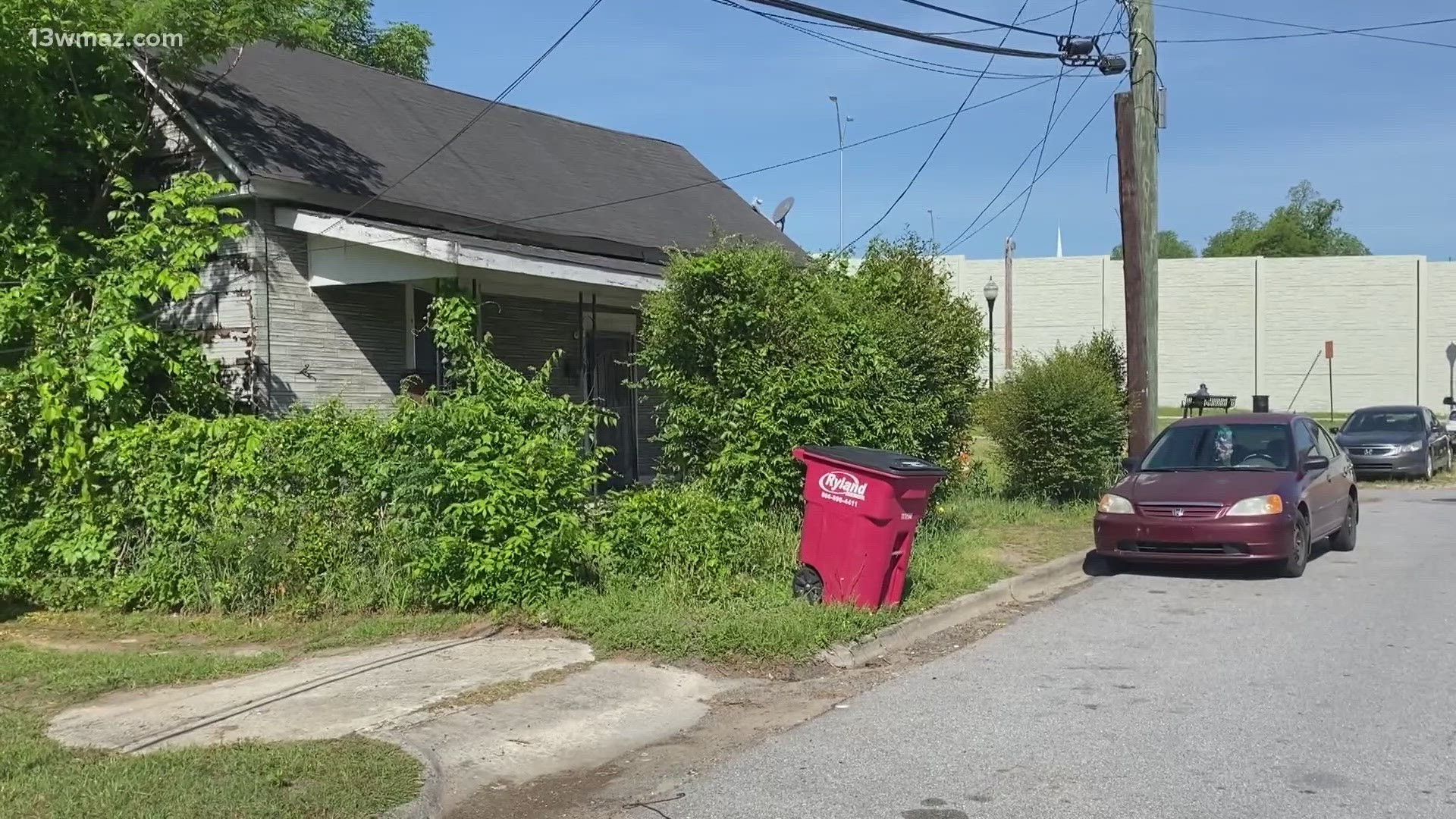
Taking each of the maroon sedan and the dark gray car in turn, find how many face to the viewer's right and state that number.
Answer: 0

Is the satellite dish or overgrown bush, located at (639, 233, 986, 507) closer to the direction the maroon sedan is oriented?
the overgrown bush

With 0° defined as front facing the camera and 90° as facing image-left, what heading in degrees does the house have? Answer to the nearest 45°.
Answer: approximately 315°

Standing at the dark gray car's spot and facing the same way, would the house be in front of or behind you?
in front

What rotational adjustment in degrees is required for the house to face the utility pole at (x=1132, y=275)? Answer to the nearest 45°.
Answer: approximately 45° to its left

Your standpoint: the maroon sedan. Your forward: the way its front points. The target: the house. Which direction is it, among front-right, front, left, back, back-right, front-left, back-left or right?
front-right

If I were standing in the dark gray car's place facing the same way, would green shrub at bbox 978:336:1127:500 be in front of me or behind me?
in front

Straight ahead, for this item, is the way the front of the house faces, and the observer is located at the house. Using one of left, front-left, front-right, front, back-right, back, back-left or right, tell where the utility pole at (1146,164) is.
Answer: front-left

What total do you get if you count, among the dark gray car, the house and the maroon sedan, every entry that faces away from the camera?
0

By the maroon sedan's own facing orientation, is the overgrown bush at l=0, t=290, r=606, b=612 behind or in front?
in front

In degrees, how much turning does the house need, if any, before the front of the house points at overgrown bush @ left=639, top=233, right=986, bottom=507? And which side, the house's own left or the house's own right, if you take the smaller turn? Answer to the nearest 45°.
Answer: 0° — it already faces it

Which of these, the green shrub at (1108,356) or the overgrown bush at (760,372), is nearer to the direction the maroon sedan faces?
the overgrown bush

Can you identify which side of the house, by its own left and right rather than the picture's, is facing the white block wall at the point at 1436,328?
left

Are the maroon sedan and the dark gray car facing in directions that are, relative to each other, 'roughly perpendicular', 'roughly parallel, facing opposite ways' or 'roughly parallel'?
roughly parallel
